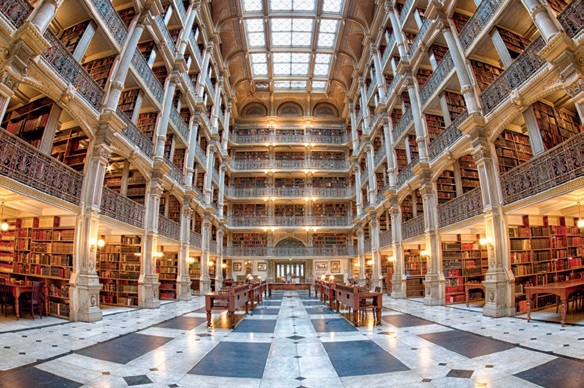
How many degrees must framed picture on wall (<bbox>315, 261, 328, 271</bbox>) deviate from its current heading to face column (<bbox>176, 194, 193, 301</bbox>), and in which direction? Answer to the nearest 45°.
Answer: approximately 45° to its right

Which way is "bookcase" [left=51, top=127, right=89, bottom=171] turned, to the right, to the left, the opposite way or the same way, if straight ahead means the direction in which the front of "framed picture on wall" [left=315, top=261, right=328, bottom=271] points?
to the left

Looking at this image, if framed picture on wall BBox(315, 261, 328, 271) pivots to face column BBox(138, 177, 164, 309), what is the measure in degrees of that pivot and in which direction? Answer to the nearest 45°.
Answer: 0° — it already faces it

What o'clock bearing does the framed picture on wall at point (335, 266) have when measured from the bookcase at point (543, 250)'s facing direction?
The framed picture on wall is roughly at 3 o'clock from the bookcase.

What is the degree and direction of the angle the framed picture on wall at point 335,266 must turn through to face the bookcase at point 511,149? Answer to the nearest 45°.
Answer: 0° — it already faces it

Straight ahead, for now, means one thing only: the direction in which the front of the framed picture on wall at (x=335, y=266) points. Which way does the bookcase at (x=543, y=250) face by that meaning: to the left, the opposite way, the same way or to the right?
to the right

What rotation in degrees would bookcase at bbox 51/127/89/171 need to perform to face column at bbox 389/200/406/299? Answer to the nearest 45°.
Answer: approximately 45° to its left

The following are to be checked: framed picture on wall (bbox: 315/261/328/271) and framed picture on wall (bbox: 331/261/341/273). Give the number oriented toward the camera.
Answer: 2
